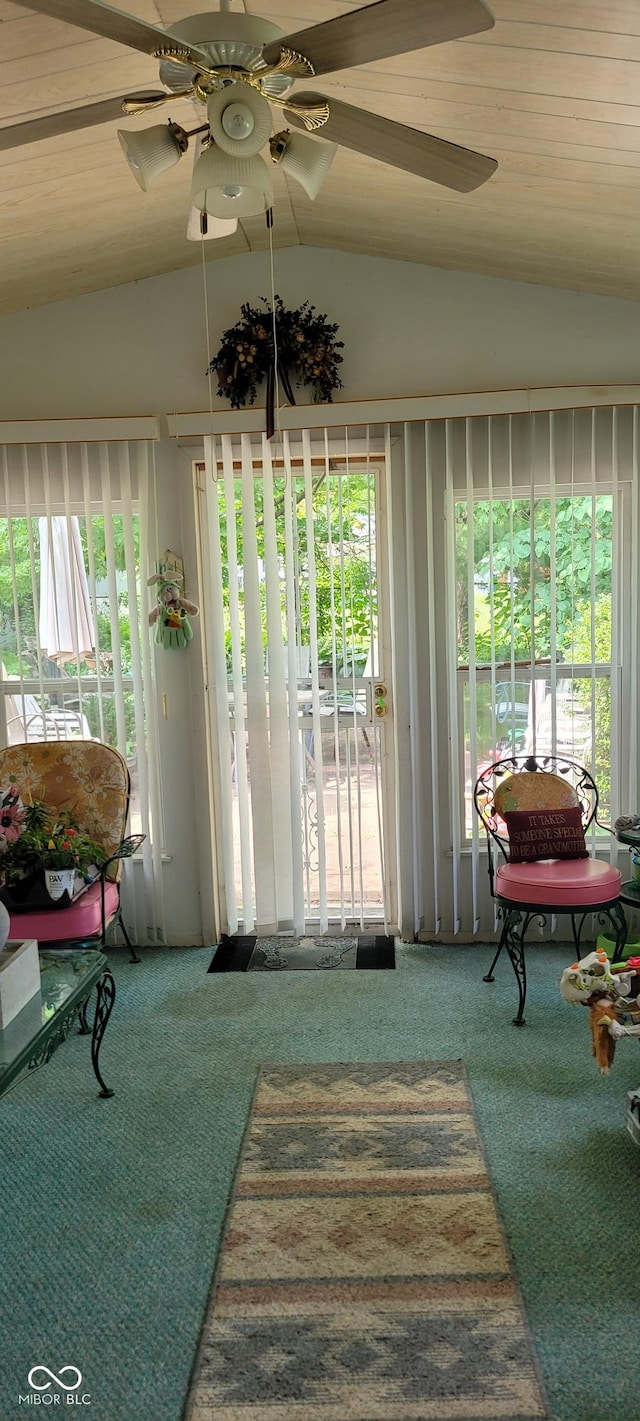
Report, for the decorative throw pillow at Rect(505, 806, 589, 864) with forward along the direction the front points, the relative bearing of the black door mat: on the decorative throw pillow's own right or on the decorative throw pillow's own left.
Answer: on the decorative throw pillow's own right

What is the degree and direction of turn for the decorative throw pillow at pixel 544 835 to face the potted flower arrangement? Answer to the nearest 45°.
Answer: approximately 45° to its right

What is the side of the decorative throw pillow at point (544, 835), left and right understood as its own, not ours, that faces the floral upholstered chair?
right

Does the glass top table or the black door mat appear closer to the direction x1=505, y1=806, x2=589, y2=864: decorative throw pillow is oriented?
the glass top table

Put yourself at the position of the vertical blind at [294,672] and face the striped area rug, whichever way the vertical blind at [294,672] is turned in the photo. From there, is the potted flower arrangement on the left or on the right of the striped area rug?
right

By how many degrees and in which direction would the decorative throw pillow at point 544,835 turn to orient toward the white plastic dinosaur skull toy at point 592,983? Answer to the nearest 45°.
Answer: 0° — it already faces it

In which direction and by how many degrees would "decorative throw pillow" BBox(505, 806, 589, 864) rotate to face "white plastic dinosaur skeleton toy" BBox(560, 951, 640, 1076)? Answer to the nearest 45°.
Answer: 0° — it already faces it

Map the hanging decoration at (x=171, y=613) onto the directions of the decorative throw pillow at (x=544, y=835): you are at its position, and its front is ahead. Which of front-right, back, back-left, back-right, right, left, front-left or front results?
right

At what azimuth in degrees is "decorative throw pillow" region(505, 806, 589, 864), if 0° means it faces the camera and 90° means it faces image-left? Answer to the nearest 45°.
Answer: approximately 0°

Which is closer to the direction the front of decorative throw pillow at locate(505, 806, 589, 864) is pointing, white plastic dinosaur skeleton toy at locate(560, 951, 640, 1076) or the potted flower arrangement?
the white plastic dinosaur skeleton toy

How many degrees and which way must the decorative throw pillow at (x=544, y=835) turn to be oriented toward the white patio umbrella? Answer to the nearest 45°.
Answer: approximately 90° to its right
